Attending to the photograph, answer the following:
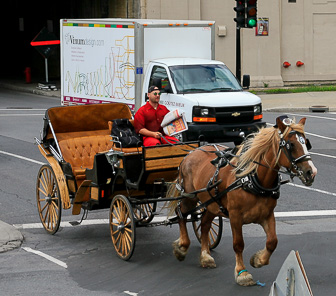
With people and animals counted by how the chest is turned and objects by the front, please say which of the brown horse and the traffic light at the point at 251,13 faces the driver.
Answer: the traffic light

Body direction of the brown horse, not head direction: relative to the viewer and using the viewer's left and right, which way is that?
facing the viewer and to the right of the viewer

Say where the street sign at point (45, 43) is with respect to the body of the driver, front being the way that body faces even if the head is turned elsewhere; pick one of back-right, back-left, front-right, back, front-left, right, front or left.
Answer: back-left

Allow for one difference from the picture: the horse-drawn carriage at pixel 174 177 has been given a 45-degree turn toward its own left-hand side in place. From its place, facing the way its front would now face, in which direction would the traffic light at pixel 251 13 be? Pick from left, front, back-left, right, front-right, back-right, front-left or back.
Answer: left

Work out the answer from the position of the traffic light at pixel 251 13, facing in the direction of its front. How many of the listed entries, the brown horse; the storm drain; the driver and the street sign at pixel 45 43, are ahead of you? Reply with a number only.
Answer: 2

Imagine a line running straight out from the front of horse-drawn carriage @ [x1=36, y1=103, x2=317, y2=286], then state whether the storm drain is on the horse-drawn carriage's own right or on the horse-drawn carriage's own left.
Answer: on the horse-drawn carriage's own left

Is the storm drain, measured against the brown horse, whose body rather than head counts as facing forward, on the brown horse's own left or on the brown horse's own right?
on the brown horse's own left

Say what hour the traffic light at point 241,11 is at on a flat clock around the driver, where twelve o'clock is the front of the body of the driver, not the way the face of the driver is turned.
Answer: The traffic light is roughly at 8 o'clock from the driver.

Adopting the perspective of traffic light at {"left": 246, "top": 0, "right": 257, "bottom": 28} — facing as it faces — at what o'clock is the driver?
The driver is roughly at 12 o'clock from the traffic light.
